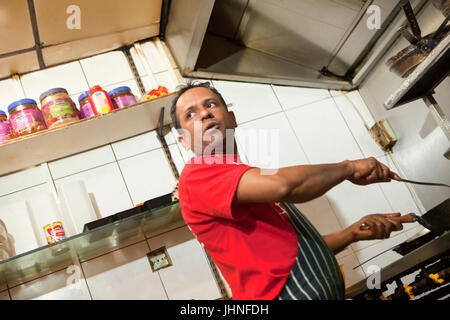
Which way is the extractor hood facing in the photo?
to the viewer's left

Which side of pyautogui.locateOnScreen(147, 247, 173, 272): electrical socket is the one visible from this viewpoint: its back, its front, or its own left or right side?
front

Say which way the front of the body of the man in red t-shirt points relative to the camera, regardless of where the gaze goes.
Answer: to the viewer's right

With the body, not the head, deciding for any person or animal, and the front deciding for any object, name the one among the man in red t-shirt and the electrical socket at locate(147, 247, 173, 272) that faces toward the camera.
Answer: the electrical socket

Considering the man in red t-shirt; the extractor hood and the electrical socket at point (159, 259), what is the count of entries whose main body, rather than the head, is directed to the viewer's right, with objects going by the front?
1

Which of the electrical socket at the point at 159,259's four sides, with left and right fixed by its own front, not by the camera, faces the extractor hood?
left

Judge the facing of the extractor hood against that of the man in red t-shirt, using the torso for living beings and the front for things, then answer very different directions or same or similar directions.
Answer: very different directions

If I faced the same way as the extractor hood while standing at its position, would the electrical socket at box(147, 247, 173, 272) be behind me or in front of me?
in front

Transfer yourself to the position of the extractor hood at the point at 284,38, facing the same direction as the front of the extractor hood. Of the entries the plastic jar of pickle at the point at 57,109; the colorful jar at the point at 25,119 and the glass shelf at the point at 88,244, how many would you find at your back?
0

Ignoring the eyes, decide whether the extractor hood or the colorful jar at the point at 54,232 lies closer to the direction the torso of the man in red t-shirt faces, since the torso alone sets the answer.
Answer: the extractor hood

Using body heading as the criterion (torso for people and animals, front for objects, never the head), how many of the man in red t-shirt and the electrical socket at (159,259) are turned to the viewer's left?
0
